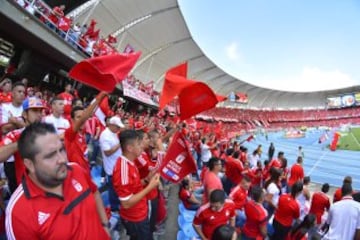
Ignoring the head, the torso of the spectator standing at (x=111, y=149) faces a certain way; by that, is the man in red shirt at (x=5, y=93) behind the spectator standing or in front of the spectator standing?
behind

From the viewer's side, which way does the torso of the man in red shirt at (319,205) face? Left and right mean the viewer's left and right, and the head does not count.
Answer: facing away from the viewer and to the right of the viewer

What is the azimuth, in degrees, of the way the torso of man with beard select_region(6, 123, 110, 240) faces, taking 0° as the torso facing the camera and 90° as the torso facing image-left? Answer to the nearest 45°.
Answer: approximately 315°

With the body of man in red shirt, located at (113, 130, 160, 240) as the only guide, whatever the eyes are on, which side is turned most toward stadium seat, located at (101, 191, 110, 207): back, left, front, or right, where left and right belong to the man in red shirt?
left

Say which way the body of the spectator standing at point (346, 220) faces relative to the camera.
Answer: away from the camera

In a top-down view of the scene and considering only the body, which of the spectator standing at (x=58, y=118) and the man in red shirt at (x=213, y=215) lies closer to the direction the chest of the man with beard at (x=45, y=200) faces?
the man in red shirt
